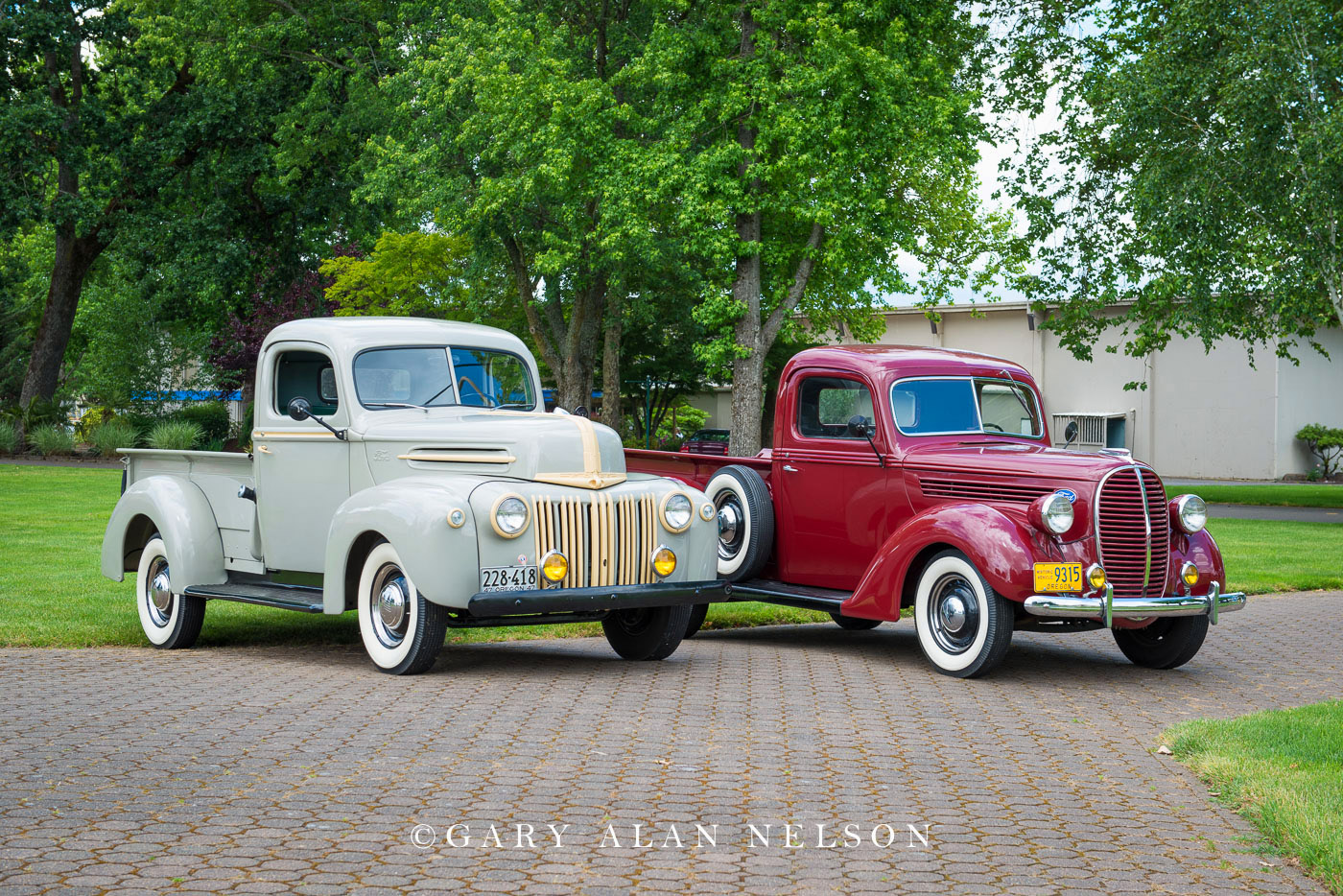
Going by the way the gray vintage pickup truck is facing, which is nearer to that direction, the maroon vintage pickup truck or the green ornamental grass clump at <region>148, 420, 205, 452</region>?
the maroon vintage pickup truck

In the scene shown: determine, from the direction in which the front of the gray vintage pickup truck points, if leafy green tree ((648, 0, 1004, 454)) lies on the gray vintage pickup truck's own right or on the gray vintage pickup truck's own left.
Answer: on the gray vintage pickup truck's own left

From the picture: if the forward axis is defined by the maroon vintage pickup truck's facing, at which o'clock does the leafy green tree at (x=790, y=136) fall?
The leafy green tree is roughly at 7 o'clock from the maroon vintage pickup truck.

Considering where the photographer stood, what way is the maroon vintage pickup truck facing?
facing the viewer and to the right of the viewer

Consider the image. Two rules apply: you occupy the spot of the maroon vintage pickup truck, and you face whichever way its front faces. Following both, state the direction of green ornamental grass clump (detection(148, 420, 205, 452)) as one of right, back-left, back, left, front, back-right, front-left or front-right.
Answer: back

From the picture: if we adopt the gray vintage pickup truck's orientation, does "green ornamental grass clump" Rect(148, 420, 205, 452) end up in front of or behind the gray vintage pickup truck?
behind

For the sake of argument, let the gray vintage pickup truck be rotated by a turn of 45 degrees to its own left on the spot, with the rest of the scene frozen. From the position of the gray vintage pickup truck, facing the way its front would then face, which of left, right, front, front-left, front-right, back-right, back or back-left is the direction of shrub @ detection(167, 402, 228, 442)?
left

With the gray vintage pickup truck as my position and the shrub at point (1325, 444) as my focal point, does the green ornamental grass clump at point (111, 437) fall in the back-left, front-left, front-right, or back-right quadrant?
front-left

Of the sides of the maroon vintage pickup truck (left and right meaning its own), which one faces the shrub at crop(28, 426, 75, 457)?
back

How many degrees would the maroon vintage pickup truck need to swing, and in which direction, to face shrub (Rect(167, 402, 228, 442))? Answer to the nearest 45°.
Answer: approximately 180°

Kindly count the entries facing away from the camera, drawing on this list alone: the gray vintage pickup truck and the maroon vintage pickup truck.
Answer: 0

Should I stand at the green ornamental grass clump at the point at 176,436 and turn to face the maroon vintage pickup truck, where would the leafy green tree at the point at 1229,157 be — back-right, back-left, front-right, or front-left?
front-left

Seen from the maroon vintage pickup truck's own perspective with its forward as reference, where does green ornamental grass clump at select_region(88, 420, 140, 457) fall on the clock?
The green ornamental grass clump is roughly at 6 o'clock from the maroon vintage pickup truck.

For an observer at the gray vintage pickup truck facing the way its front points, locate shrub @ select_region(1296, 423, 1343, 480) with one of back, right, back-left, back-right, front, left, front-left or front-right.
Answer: left

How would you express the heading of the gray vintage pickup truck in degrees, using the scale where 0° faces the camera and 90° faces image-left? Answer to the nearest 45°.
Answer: approximately 315°

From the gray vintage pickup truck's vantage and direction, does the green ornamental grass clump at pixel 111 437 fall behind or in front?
behind

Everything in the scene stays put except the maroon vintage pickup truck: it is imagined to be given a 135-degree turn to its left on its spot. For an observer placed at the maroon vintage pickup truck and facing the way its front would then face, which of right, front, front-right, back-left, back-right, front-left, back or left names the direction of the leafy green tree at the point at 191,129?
front-left

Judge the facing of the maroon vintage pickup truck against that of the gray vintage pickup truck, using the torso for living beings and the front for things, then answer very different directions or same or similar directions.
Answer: same or similar directions
